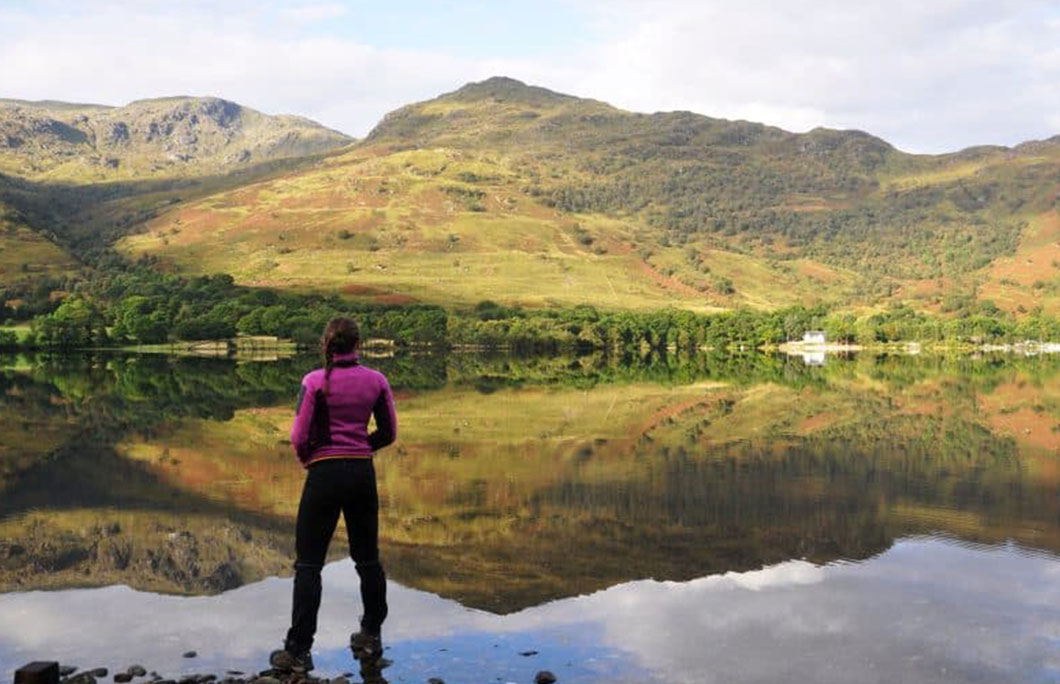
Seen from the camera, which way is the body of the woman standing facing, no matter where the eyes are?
away from the camera

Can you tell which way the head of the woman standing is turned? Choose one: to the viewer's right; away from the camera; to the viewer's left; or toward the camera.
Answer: away from the camera
